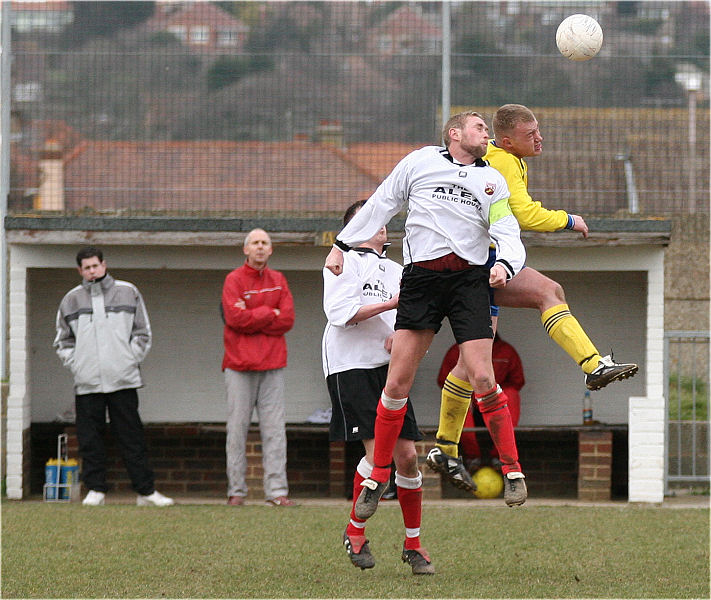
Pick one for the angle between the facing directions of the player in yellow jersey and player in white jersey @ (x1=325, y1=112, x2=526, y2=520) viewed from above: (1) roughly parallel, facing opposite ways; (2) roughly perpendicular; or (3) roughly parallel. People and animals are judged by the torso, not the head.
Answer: roughly perpendicular

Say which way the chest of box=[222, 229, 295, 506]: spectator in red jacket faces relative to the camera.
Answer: toward the camera

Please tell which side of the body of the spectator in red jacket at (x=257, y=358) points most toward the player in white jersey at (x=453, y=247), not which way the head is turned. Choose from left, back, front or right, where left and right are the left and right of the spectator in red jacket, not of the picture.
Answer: front

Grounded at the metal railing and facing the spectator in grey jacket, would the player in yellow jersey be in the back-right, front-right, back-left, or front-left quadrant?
front-left

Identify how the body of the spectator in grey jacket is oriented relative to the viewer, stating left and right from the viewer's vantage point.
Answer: facing the viewer

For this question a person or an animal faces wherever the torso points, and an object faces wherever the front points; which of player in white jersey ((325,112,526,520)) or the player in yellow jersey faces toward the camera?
the player in white jersey

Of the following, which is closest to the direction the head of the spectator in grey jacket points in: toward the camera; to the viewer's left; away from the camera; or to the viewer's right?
toward the camera

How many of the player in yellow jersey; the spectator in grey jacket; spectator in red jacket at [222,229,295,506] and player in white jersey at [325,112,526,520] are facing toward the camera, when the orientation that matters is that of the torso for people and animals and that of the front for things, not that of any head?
3

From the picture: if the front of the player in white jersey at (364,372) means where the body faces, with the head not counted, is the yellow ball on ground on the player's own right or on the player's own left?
on the player's own left

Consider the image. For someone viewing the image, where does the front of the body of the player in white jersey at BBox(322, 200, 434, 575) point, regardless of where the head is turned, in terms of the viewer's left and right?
facing the viewer and to the right of the viewer

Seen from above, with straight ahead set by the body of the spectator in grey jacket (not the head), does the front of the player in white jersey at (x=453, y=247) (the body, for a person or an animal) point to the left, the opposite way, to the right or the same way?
the same way

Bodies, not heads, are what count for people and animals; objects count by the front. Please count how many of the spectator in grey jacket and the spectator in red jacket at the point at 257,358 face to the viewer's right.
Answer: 0

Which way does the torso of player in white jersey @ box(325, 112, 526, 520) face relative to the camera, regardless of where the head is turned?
toward the camera
